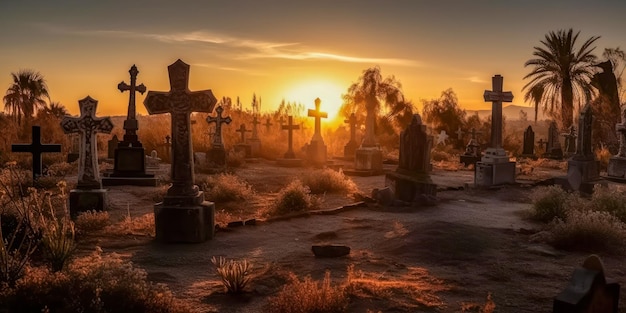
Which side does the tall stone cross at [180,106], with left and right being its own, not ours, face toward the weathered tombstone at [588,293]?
front

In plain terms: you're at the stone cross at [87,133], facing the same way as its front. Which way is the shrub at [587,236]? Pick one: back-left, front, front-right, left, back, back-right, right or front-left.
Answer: front-left

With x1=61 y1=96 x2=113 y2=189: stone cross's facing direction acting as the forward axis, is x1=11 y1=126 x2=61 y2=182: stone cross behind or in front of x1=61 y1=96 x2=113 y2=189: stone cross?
behind

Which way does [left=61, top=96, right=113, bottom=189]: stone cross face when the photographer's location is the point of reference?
facing the viewer

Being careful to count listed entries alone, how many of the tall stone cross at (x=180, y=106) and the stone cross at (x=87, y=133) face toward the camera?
2

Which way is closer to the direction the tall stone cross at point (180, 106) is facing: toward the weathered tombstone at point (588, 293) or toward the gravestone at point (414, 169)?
the weathered tombstone

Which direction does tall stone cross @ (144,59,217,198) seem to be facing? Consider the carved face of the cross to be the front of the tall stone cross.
toward the camera

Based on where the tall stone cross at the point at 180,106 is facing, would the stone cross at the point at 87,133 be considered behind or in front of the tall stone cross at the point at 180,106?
behind

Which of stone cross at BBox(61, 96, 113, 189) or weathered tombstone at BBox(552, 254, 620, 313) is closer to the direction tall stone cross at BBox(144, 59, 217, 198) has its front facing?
the weathered tombstone

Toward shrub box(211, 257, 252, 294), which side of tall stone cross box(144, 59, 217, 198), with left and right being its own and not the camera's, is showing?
front

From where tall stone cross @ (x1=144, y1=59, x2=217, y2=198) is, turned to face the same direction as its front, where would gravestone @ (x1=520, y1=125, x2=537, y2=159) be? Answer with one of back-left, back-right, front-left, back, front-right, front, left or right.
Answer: back-left

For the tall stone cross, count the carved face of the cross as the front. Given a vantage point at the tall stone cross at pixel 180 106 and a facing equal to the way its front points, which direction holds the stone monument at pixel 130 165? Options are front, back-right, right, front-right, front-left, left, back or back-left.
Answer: back

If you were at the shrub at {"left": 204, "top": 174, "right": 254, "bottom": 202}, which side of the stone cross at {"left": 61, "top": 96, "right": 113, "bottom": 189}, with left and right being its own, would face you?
left
